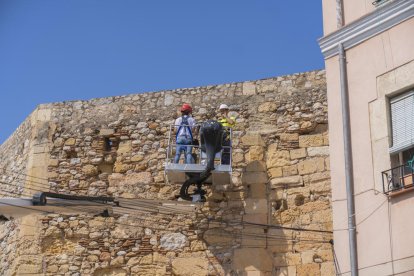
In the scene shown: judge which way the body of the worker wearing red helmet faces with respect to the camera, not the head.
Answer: away from the camera

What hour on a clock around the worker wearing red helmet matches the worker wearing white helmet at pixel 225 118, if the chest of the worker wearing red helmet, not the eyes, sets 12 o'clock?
The worker wearing white helmet is roughly at 3 o'clock from the worker wearing red helmet.

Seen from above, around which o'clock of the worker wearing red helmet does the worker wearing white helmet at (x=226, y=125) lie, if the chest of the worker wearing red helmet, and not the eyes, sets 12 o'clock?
The worker wearing white helmet is roughly at 3 o'clock from the worker wearing red helmet.
